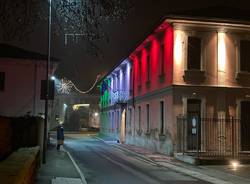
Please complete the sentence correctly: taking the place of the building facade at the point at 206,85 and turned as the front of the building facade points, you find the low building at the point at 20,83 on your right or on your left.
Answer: on your right
